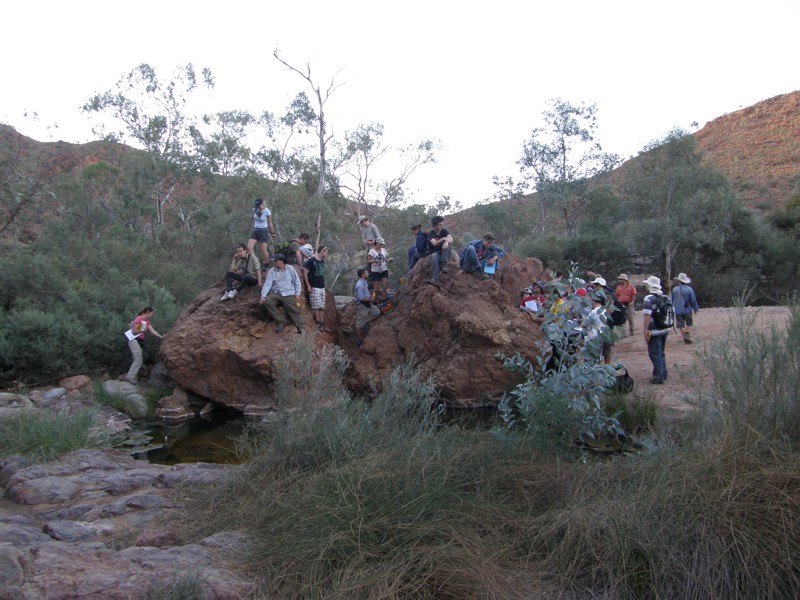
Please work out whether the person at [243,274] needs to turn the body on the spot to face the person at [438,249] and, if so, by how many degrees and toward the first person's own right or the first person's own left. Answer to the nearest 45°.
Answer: approximately 90° to the first person's own left

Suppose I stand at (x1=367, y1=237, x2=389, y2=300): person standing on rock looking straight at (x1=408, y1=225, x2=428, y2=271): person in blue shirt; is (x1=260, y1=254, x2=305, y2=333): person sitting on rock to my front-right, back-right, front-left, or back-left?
back-right

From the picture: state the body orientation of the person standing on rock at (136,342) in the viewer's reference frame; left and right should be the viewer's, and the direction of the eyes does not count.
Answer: facing to the right of the viewer

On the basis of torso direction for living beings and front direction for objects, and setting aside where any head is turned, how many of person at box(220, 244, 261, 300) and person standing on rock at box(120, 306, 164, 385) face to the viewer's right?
1

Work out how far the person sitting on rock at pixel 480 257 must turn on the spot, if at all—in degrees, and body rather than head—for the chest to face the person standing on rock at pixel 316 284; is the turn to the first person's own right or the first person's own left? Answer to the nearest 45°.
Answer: approximately 135° to the first person's own right

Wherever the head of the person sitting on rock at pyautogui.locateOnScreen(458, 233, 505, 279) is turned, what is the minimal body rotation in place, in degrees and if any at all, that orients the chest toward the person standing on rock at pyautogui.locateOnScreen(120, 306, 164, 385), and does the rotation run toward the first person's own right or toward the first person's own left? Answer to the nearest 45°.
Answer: approximately 135° to the first person's own right

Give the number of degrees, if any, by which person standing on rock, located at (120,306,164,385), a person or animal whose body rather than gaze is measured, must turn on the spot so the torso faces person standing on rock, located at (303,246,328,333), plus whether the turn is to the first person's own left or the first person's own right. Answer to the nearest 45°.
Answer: approximately 45° to the first person's own right

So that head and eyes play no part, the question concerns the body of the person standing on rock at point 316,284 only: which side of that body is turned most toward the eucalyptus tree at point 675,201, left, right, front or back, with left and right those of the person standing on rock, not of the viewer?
left
